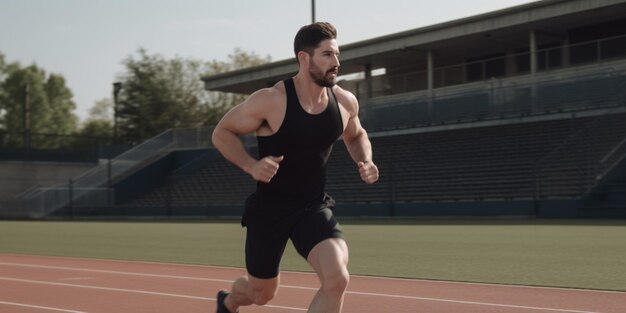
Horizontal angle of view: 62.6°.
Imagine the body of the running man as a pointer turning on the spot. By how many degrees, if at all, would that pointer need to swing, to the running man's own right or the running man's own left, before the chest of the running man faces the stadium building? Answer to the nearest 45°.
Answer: approximately 135° to the running man's own left

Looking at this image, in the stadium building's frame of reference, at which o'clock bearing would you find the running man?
The running man is roughly at 11 o'clock from the stadium building.

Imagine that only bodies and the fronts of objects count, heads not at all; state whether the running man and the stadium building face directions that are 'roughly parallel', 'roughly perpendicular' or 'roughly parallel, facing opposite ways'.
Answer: roughly perpendicular

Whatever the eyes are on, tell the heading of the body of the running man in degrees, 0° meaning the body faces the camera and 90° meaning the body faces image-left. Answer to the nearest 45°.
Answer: approximately 315°

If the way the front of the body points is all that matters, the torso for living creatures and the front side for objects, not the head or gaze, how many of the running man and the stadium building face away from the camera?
0
